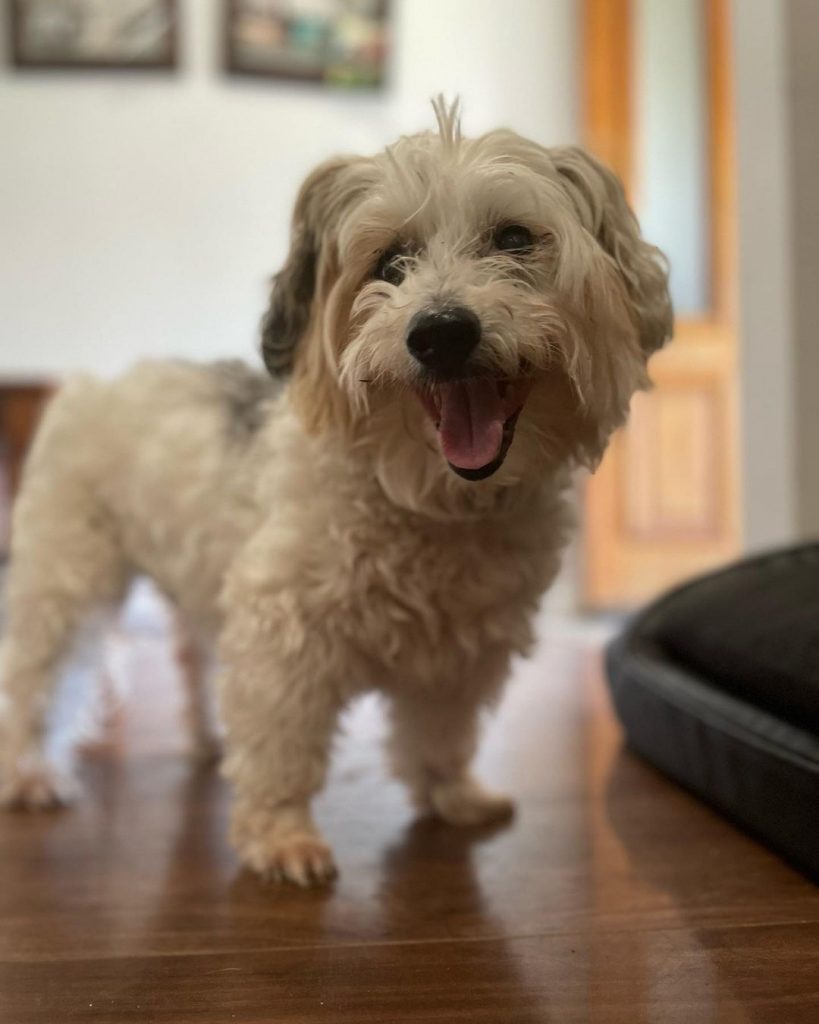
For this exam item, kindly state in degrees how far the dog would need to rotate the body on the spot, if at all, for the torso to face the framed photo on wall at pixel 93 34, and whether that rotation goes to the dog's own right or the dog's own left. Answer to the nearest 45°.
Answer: approximately 135° to the dog's own left

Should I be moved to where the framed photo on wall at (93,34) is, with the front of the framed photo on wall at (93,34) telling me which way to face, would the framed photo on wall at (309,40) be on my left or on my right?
on my left

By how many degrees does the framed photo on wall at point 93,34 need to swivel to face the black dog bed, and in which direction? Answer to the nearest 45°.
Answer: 0° — it already faces it

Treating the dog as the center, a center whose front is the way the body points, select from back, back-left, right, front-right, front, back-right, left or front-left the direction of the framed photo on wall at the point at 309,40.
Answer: back-left

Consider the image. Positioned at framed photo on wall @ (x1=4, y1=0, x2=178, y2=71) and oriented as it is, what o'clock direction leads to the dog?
The dog is roughly at 12 o'clock from the framed photo on wall.

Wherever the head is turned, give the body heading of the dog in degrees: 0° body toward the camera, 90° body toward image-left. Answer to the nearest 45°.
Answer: approximately 315°

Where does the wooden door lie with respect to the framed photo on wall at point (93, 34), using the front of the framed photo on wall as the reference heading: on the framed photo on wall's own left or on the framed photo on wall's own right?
on the framed photo on wall's own left
